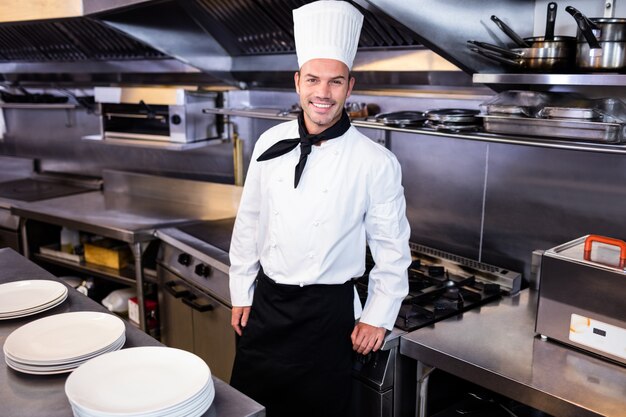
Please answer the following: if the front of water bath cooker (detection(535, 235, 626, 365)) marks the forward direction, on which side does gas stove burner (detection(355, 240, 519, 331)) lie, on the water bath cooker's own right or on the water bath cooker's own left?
on the water bath cooker's own right

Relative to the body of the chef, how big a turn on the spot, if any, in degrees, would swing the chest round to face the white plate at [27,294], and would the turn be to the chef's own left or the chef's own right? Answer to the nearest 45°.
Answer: approximately 45° to the chef's own right

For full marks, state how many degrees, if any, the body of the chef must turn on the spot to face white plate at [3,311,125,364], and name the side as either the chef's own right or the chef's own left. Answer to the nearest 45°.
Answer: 0° — they already face it

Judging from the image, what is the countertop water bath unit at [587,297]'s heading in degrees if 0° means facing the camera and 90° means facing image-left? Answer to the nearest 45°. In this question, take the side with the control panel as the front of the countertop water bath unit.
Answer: approximately 45°

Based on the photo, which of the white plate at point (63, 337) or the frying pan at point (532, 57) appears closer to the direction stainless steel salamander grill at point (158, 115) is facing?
the white plate

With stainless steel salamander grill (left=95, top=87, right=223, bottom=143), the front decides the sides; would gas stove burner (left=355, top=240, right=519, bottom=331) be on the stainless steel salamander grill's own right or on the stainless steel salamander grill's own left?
on the stainless steel salamander grill's own left
